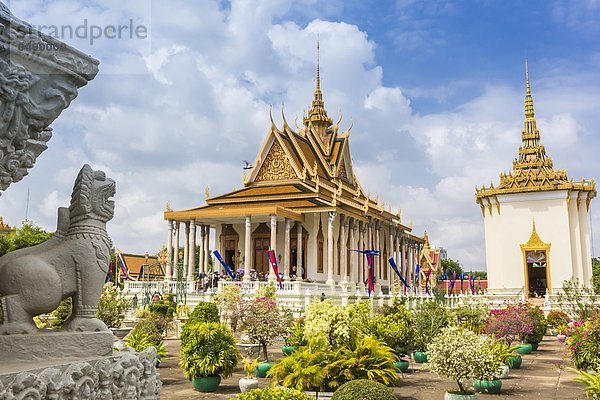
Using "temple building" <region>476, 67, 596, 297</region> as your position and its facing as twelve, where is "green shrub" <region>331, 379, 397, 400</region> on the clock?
The green shrub is roughly at 12 o'clock from the temple building.

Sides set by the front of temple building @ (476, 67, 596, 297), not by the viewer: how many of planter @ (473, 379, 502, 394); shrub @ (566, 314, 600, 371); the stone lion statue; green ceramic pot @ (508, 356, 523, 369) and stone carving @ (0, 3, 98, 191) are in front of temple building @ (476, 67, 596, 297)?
5

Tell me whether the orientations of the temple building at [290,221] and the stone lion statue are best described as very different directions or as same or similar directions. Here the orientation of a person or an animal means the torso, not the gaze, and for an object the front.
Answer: very different directions

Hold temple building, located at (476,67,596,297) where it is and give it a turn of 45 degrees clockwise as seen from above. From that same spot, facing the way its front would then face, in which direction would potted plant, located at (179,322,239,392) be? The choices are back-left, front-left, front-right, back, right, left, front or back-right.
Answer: front-left

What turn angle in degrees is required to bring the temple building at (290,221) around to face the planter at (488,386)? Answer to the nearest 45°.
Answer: approximately 45° to its left

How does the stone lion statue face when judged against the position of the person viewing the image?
facing to the right of the viewer

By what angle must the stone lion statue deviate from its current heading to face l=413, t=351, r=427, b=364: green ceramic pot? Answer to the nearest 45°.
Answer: approximately 45° to its left

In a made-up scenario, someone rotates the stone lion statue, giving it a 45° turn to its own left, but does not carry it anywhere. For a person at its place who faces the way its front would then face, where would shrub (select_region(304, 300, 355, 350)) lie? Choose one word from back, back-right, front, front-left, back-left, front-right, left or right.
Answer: front

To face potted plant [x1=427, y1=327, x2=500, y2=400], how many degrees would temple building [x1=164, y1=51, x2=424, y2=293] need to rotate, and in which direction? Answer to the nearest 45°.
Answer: approximately 45° to its left

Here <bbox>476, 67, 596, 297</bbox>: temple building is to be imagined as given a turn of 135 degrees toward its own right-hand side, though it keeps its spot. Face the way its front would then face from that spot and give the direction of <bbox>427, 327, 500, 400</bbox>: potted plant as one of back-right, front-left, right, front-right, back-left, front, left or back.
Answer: back-left

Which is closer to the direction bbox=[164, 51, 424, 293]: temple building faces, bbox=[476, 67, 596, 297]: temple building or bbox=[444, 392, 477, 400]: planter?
the planter

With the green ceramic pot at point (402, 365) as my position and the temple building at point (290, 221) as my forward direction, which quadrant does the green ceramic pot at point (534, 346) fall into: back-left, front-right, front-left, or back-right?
front-right

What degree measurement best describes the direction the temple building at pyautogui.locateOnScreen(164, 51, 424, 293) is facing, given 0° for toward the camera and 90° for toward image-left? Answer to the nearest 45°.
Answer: approximately 45°

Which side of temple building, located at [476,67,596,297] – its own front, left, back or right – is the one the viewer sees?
front

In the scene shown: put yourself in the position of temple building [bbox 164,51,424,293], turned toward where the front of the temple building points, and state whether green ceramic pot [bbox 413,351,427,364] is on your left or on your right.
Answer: on your left

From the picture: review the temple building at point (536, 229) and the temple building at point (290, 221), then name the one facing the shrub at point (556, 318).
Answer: the temple building at point (536, 229)
